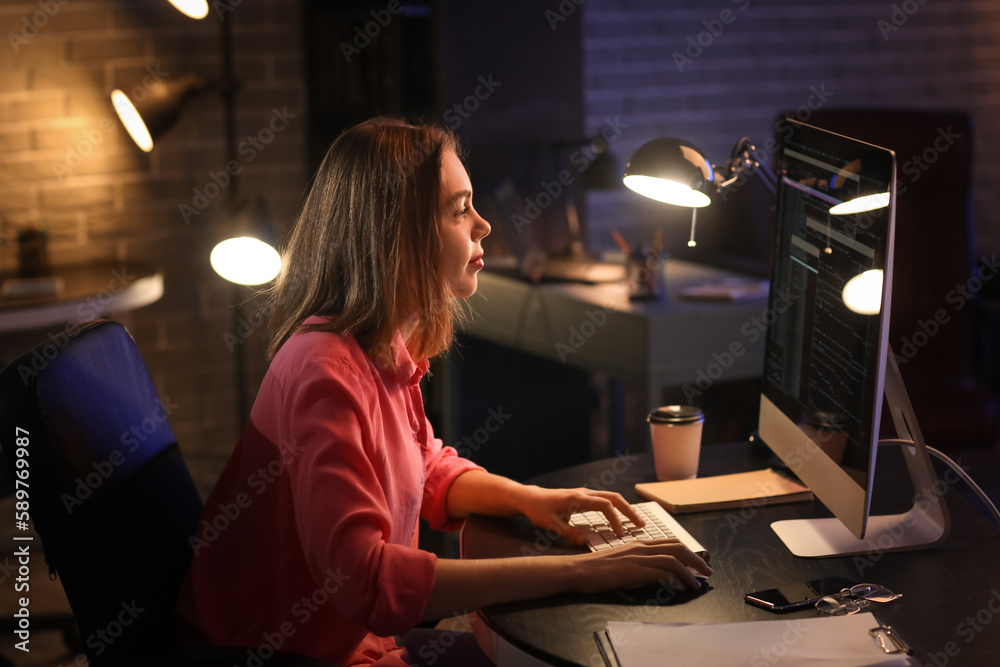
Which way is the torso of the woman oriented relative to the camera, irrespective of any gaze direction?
to the viewer's right

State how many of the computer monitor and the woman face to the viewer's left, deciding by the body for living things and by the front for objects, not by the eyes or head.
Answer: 1

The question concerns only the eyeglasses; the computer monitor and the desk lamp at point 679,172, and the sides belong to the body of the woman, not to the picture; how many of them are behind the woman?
0

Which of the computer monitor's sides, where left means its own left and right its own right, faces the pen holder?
right

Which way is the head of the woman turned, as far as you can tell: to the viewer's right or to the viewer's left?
to the viewer's right

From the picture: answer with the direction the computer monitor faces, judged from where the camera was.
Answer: facing to the left of the viewer

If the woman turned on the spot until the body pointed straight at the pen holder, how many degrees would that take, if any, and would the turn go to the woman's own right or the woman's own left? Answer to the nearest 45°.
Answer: approximately 45° to the woman's own left

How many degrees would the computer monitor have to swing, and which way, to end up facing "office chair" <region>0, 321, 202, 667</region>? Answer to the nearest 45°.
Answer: approximately 45° to its left

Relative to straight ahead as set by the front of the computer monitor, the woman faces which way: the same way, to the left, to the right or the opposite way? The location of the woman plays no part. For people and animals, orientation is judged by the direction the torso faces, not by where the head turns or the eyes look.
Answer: the opposite way
